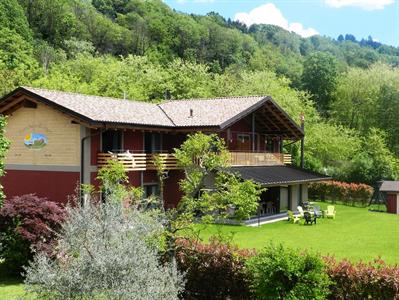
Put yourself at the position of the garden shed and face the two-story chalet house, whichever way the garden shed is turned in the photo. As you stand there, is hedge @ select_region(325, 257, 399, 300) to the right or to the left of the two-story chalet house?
left

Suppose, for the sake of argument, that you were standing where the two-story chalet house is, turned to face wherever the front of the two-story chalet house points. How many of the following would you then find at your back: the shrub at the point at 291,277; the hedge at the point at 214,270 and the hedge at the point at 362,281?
0

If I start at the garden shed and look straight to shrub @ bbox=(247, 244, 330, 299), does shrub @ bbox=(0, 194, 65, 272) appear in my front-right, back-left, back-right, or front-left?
front-right

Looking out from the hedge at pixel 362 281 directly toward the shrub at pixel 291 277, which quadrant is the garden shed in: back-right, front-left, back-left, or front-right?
back-right

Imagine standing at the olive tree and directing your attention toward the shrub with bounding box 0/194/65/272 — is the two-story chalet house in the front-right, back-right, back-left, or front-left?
front-right

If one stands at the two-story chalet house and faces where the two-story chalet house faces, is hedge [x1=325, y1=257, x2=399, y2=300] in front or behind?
in front

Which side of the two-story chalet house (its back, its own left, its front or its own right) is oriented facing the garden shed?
left

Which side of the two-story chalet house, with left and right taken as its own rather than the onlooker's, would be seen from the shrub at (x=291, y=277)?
front

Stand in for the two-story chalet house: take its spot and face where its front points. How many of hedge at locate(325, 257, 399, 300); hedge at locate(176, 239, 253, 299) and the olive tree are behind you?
0

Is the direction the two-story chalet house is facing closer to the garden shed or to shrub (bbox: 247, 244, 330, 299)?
the shrub

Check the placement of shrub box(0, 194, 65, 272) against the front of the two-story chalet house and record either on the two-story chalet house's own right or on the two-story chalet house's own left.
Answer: on the two-story chalet house's own right

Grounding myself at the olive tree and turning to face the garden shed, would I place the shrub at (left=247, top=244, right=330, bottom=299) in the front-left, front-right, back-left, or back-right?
front-right

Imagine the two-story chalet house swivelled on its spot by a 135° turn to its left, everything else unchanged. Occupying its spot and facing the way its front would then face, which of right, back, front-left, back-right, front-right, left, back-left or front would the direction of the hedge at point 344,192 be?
front-right

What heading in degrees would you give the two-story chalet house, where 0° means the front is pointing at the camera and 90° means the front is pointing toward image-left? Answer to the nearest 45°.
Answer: approximately 315°

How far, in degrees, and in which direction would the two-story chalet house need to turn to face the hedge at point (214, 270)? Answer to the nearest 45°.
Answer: approximately 45° to its right

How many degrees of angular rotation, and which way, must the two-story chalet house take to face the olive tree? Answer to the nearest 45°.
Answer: approximately 45° to its right
